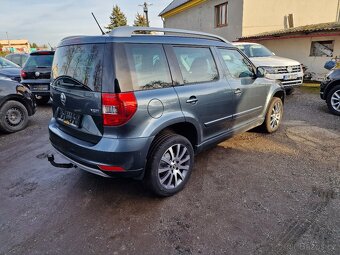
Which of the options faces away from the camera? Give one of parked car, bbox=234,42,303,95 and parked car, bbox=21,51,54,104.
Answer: parked car, bbox=21,51,54,104

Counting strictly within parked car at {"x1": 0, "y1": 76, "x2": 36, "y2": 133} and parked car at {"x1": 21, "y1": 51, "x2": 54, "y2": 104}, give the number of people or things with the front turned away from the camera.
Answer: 1

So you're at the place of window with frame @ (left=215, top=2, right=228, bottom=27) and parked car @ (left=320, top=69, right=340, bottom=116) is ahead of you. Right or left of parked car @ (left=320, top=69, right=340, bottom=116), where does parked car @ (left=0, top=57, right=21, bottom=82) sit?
right

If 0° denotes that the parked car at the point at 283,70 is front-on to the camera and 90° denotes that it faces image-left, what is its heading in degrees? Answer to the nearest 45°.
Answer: approximately 315°

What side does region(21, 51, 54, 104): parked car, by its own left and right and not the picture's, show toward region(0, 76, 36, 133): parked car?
back

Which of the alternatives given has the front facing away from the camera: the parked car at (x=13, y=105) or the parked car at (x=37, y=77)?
the parked car at (x=37, y=77)

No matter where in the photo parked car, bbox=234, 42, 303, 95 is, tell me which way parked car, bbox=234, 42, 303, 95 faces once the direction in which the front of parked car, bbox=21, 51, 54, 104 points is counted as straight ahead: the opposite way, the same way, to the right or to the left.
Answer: the opposite way

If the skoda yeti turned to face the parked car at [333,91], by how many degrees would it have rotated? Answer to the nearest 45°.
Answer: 0° — it already faces it

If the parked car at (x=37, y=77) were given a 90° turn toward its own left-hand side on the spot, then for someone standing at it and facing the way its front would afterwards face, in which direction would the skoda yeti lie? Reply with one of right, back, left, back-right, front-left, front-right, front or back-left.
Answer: left

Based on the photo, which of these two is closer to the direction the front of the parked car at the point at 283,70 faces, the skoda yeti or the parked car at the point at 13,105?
the skoda yeti

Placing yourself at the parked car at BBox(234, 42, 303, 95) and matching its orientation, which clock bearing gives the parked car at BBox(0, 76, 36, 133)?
the parked car at BBox(0, 76, 36, 133) is roughly at 3 o'clock from the parked car at BBox(234, 42, 303, 95).

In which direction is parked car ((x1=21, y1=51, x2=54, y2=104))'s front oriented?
away from the camera

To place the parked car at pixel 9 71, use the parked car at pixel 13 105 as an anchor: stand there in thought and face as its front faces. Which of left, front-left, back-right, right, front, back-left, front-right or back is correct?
back-left
